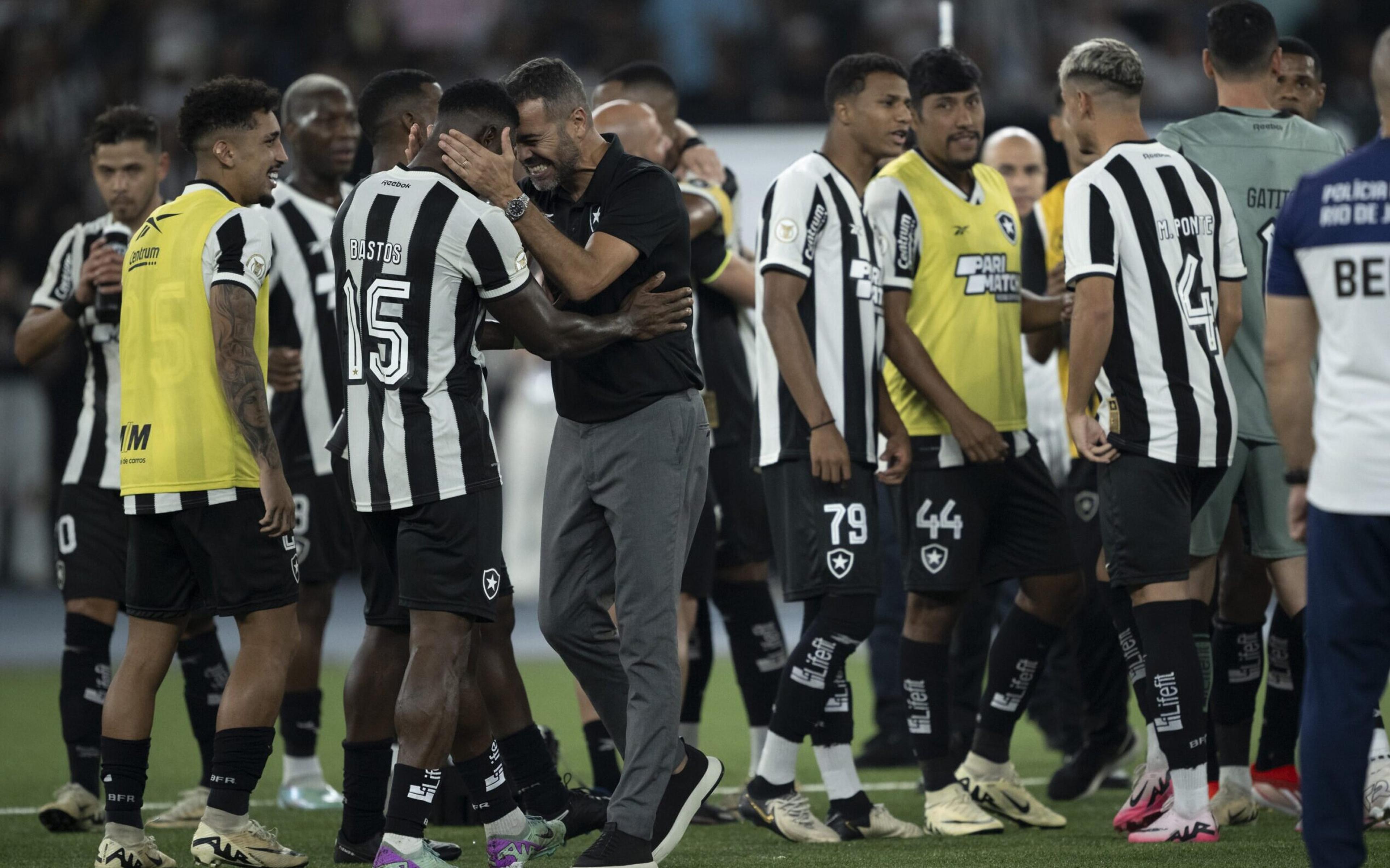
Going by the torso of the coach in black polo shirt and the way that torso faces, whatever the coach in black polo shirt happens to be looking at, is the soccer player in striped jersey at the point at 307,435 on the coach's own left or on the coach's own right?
on the coach's own right

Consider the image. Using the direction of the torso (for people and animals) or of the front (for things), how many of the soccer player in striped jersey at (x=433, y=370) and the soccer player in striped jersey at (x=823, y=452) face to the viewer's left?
0

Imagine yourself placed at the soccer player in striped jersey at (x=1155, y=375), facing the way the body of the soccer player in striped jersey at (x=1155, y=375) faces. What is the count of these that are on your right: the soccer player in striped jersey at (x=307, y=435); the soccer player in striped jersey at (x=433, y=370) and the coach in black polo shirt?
0

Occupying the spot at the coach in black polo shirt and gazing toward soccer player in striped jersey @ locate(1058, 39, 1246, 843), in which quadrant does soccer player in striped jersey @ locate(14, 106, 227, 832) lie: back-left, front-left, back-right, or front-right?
back-left

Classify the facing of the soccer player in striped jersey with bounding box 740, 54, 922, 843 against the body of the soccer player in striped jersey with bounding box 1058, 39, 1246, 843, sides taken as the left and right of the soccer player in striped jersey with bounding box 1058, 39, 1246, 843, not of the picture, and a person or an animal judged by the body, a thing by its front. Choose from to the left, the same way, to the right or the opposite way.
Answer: the opposite way

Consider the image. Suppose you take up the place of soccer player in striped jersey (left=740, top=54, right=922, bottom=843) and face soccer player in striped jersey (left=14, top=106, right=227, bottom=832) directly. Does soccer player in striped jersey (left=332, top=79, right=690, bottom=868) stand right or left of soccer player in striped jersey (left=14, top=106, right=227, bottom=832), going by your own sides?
left

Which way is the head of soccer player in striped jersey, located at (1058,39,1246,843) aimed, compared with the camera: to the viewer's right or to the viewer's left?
to the viewer's left

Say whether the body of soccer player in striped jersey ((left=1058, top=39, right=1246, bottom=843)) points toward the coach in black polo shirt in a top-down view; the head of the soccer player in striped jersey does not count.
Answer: no

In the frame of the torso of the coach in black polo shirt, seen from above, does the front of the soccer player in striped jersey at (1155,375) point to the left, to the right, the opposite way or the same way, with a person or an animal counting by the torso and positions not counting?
to the right

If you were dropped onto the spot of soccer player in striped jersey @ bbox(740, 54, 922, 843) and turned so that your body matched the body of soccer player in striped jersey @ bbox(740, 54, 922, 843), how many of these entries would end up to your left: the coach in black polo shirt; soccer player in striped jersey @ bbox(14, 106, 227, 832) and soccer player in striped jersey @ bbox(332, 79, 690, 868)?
0

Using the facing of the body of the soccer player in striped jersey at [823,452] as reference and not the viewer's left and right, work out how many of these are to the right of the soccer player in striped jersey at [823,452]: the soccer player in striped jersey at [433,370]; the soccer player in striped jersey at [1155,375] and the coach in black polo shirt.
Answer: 2

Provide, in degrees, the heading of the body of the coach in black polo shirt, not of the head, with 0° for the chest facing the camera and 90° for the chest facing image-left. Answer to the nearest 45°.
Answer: approximately 45°

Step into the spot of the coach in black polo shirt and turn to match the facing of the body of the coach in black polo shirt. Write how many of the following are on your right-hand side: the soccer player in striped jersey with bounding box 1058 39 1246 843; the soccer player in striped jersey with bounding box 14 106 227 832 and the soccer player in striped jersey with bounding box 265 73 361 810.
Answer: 2

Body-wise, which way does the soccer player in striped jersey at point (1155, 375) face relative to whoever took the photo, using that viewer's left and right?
facing away from the viewer and to the left of the viewer

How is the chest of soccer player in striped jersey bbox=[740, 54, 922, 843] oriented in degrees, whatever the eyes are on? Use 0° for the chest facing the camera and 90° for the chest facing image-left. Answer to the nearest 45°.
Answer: approximately 315°

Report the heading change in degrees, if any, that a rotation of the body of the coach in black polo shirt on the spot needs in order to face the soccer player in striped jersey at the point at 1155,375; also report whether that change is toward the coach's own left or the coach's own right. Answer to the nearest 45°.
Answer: approximately 135° to the coach's own left
